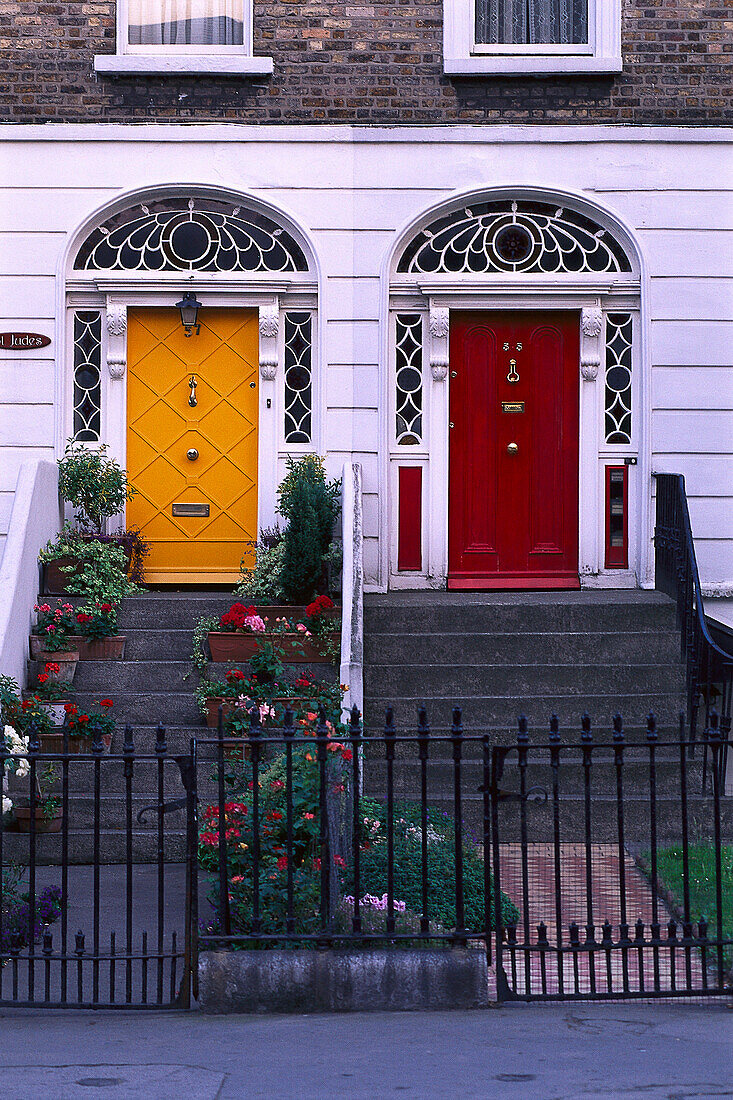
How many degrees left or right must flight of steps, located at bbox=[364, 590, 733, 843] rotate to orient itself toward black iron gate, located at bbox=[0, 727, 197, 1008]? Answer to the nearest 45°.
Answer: approximately 45° to its right

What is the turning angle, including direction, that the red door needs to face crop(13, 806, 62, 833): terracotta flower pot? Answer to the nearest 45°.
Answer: approximately 45° to its right

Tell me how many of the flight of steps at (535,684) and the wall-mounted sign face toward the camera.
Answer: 2

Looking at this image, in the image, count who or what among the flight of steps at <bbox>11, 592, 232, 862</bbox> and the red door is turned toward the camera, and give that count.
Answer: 2

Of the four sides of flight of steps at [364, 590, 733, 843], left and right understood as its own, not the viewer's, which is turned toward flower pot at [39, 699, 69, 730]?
right

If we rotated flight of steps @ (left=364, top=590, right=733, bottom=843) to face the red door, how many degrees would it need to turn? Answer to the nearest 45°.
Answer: approximately 180°

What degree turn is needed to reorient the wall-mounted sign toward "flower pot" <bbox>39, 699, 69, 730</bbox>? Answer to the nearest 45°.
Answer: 0° — it already faces it

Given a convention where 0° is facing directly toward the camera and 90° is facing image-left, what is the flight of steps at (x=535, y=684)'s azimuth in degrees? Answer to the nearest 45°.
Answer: approximately 0°

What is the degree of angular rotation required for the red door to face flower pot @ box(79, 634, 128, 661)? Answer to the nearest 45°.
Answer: approximately 45° to its right

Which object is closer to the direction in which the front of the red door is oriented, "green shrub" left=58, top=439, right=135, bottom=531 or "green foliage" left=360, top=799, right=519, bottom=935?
the green foliage
